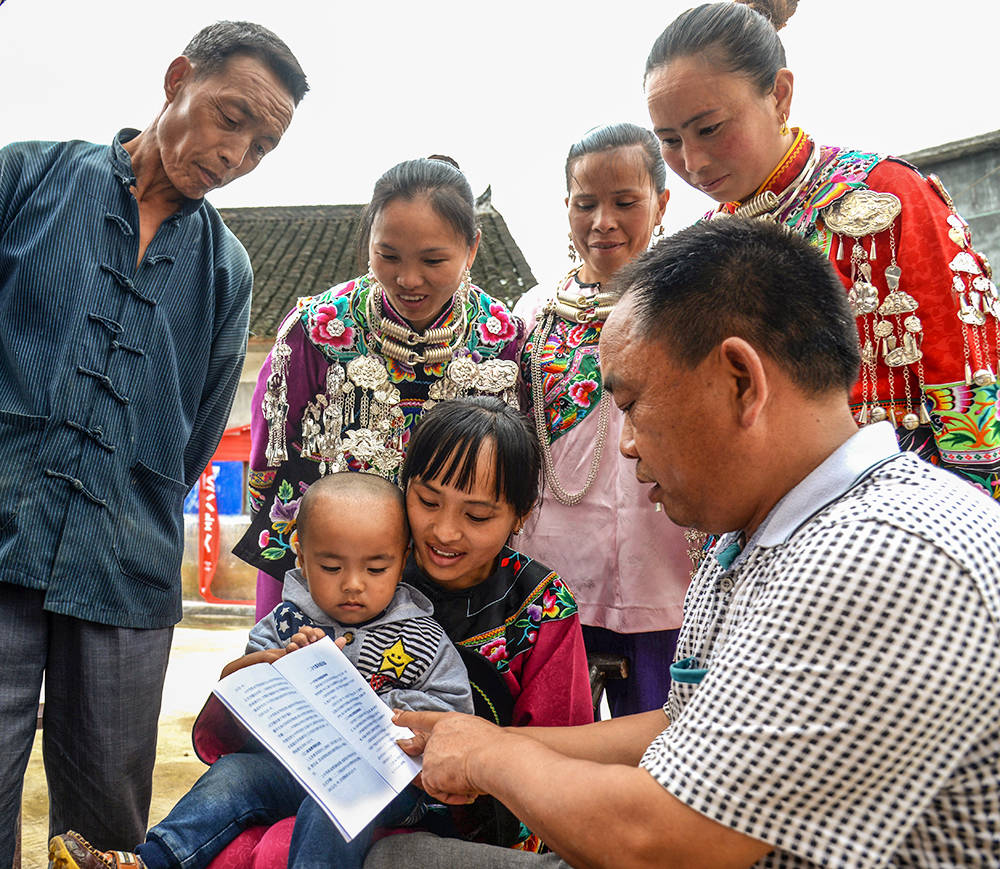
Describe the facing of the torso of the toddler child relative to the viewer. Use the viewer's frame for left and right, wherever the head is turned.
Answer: facing the viewer

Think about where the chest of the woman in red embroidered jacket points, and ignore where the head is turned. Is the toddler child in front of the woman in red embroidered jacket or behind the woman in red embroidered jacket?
in front

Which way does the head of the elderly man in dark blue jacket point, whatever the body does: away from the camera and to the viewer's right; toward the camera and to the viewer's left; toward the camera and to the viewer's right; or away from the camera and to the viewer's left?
toward the camera and to the viewer's right

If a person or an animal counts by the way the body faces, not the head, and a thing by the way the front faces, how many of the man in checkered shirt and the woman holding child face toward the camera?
1

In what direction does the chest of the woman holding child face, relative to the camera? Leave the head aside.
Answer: toward the camera

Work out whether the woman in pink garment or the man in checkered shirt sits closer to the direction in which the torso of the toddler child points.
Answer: the man in checkered shirt

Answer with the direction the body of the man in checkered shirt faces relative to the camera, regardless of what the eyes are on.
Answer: to the viewer's left
